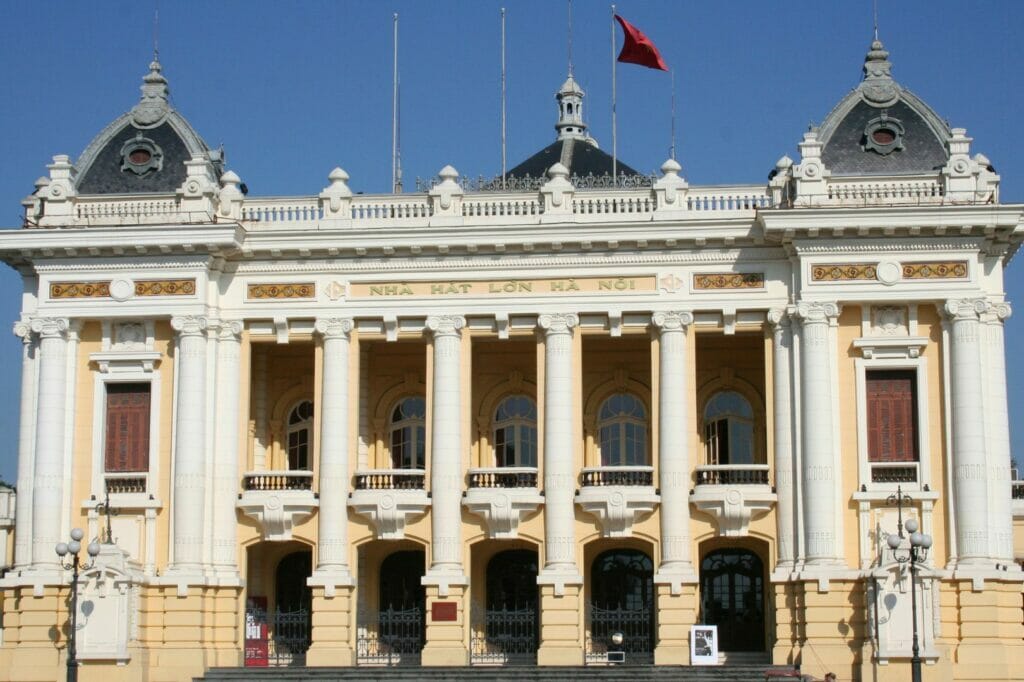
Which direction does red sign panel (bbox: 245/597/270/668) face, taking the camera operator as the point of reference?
facing the viewer

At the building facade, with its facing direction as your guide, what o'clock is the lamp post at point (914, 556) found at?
The lamp post is roughly at 10 o'clock from the building facade.

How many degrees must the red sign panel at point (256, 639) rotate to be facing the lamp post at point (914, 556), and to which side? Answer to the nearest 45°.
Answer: approximately 45° to its left

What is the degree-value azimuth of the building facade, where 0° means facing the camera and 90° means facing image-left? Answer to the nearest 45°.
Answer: approximately 0°

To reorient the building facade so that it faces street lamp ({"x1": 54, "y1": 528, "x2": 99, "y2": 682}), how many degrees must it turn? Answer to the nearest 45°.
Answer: approximately 90° to its right
